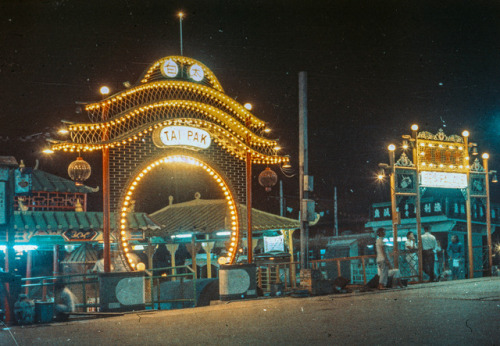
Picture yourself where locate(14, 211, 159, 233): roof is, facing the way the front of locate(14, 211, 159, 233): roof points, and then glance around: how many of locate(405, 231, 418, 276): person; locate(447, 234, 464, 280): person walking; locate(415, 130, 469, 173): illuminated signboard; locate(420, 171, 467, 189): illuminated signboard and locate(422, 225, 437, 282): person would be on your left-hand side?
5

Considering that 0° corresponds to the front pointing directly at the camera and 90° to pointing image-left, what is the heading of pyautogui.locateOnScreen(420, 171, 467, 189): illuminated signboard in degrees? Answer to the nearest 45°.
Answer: approximately 0°

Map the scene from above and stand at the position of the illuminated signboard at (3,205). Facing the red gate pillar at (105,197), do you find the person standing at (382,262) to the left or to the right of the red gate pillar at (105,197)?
right

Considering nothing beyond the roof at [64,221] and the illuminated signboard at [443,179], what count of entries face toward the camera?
2

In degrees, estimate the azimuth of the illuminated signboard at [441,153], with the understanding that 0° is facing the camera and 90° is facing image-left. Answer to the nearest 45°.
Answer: approximately 0°

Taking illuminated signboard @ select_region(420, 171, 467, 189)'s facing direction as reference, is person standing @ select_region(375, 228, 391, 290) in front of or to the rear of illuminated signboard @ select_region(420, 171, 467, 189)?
in front

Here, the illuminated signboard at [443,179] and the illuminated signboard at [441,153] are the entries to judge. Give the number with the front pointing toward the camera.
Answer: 2

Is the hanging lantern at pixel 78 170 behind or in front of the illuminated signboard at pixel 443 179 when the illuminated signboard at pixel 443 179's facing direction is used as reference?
in front

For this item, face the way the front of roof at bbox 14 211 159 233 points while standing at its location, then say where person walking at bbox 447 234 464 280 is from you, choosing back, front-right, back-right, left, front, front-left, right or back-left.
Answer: left

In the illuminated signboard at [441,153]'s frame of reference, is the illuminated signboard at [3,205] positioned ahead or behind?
ahead

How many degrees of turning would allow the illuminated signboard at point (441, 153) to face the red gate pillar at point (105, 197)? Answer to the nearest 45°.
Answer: approximately 45° to its right

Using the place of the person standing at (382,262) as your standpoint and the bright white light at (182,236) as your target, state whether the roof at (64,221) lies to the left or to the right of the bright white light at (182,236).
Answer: left
